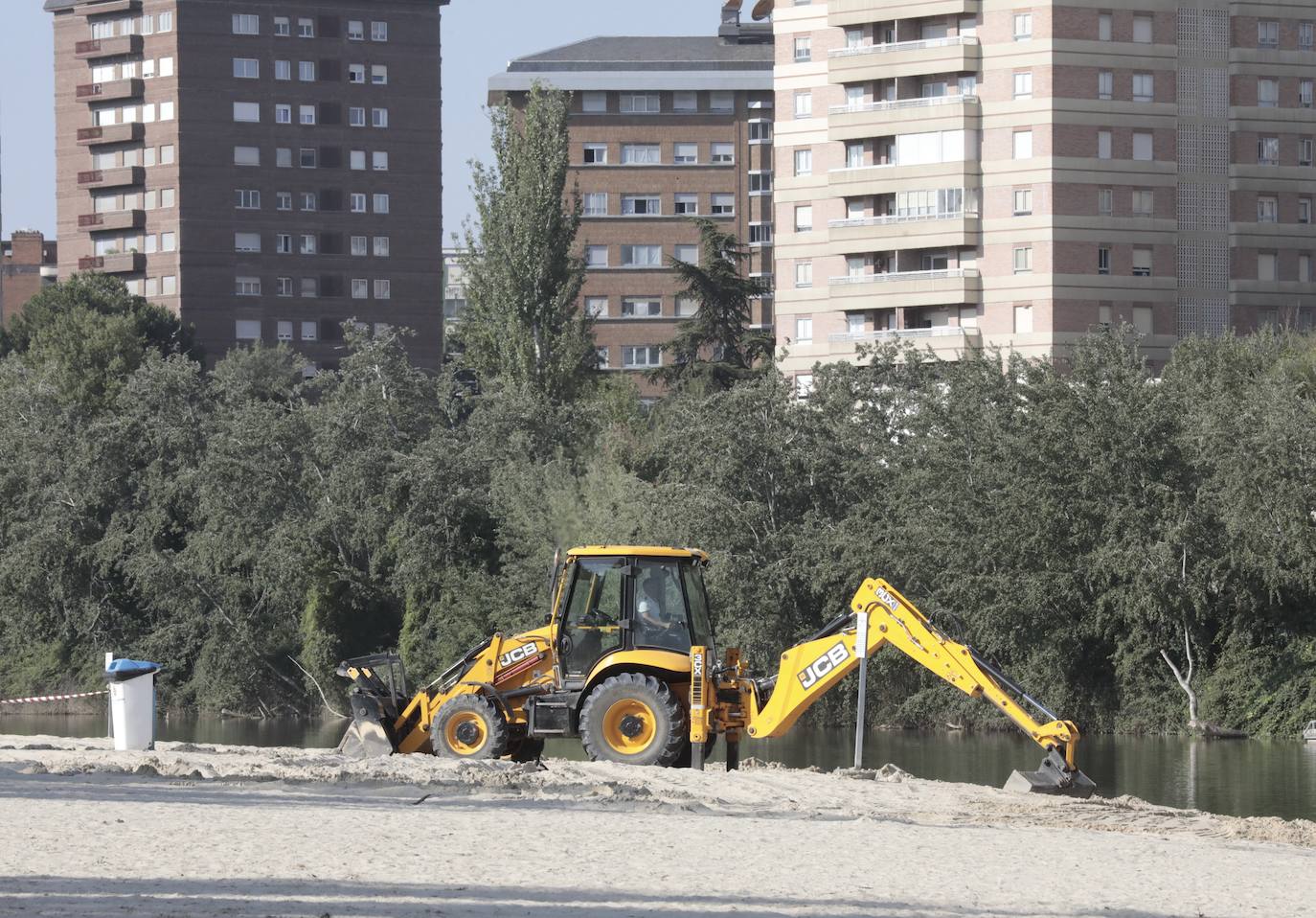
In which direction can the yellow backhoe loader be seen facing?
to the viewer's left

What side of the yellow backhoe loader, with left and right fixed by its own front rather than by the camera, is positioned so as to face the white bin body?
front
